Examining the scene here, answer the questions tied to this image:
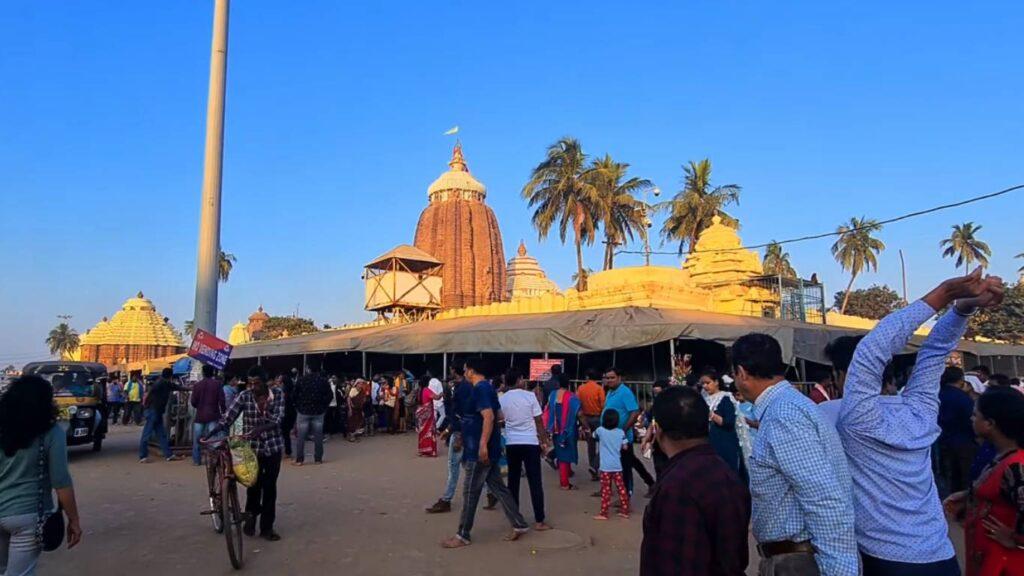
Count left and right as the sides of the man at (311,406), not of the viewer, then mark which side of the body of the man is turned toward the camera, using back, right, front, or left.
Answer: back

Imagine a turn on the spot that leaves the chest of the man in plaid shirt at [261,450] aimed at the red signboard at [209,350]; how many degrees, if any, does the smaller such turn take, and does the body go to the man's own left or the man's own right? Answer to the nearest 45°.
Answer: approximately 180°

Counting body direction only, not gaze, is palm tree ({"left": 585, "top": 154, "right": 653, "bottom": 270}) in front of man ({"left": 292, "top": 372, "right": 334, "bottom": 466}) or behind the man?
in front

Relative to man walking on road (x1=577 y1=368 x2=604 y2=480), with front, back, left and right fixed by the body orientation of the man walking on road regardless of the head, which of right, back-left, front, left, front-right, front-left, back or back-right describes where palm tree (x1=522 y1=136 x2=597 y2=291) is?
front

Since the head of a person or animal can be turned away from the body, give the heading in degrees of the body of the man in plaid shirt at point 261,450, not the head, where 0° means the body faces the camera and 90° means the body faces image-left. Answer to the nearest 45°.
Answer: approximately 0°

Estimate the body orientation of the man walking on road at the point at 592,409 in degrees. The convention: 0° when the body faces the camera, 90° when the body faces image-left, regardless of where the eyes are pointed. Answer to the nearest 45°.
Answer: approximately 180°

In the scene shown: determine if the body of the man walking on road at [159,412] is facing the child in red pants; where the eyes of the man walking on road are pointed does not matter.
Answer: no

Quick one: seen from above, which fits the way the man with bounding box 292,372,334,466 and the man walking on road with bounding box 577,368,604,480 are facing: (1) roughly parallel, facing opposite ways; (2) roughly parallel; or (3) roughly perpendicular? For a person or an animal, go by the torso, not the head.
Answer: roughly parallel

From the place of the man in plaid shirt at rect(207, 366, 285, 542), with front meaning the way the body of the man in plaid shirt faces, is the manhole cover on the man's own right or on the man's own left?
on the man's own left

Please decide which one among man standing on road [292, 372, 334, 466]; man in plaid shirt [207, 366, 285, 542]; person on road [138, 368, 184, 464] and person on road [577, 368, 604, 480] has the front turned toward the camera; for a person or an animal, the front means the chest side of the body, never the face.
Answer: the man in plaid shirt

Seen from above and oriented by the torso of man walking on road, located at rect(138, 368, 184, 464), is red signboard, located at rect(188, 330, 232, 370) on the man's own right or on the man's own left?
on the man's own right

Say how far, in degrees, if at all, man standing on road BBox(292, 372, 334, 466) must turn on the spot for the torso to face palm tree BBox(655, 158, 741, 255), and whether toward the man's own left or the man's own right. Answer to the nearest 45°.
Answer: approximately 45° to the man's own right

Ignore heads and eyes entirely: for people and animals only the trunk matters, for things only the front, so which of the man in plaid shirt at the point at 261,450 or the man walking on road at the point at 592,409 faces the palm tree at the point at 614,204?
the man walking on road

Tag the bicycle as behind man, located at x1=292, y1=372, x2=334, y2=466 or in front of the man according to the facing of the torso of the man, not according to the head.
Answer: behind

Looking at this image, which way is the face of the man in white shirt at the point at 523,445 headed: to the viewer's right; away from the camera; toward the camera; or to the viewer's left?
away from the camera
